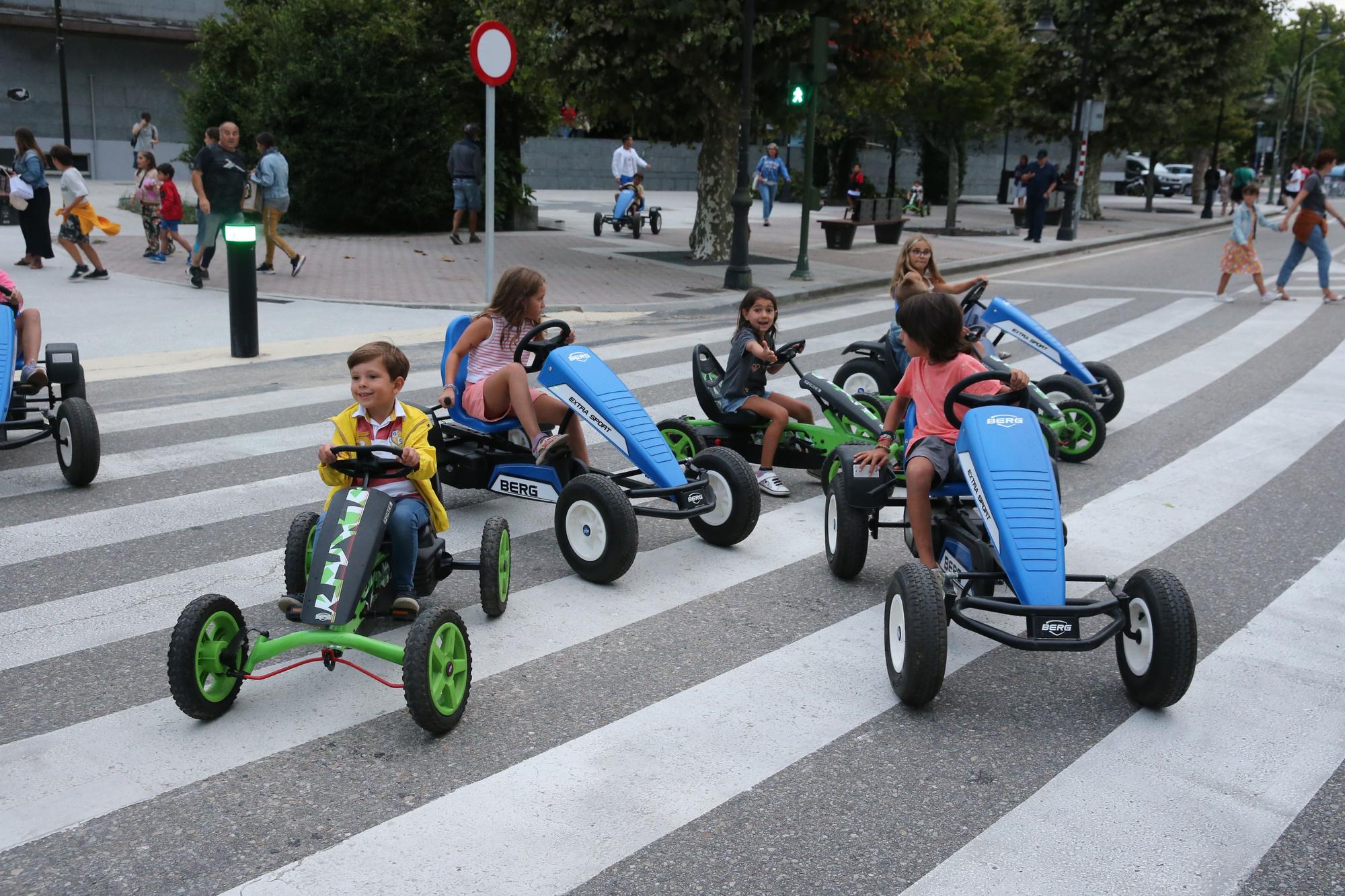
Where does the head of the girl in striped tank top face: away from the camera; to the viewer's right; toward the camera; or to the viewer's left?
to the viewer's right

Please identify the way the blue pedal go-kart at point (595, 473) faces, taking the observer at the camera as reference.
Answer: facing the viewer and to the right of the viewer

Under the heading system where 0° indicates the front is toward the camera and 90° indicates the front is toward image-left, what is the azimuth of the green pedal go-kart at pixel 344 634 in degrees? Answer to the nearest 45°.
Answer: approximately 45°

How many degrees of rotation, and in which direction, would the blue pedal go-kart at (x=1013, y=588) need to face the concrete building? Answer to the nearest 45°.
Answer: approximately 180°

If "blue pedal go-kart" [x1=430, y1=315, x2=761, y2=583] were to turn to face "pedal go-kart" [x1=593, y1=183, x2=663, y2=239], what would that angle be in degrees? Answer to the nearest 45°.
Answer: approximately 135° to its left

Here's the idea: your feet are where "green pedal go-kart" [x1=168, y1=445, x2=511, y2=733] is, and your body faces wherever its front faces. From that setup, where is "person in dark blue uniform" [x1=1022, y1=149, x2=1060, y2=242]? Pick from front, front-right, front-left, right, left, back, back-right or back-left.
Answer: back

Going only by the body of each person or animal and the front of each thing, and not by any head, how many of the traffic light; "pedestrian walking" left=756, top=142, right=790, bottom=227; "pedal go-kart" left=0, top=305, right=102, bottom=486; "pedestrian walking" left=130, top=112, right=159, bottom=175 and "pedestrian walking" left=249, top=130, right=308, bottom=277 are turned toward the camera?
3

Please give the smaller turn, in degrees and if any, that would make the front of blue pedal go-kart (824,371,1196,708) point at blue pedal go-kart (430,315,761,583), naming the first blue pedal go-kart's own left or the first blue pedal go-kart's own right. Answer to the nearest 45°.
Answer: approximately 180°

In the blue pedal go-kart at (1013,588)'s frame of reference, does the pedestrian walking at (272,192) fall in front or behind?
behind

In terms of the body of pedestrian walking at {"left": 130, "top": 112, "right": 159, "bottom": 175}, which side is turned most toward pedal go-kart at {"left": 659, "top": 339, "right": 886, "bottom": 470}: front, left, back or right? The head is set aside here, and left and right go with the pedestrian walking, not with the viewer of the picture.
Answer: front

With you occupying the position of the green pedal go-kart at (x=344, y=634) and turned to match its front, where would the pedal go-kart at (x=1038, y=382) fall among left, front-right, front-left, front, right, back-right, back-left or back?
back

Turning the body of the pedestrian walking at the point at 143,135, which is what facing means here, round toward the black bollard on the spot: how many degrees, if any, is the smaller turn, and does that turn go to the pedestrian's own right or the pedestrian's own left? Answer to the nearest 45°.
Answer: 0° — they already face it

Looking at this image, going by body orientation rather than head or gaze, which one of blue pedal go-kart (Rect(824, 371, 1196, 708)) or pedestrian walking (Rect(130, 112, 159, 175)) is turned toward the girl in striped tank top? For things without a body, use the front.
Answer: the pedestrian walking

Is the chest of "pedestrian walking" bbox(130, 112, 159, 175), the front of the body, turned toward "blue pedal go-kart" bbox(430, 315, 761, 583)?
yes

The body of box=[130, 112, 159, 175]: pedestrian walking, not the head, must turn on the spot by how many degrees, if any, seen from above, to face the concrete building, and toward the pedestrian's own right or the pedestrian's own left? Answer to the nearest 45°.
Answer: approximately 180°
